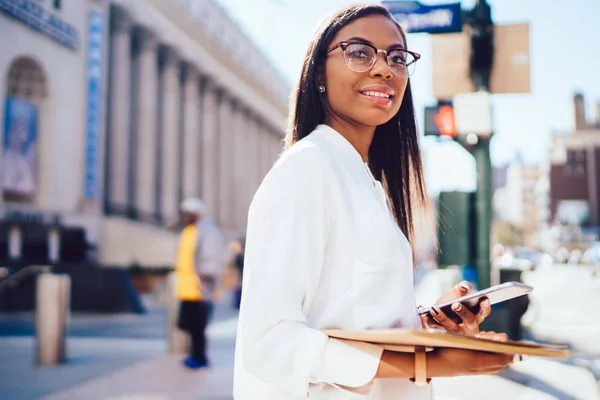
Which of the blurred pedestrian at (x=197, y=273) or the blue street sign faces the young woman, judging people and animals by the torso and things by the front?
the blue street sign

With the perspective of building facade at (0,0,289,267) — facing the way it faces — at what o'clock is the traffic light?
The traffic light is roughly at 1 o'clock from the building facade.

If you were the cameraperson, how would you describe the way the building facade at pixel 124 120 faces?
facing the viewer and to the right of the viewer

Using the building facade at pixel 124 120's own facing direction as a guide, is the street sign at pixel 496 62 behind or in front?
in front

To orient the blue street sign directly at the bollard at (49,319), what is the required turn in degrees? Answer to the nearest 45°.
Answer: approximately 90° to its right

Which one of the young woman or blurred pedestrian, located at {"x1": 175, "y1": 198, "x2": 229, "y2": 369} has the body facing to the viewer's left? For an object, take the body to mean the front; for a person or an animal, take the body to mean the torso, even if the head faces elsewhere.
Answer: the blurred pedestrian

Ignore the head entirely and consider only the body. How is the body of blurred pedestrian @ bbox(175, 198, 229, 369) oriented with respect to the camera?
to the viewer's left

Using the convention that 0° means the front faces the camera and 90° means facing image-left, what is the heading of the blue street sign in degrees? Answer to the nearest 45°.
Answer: approximately 0°
